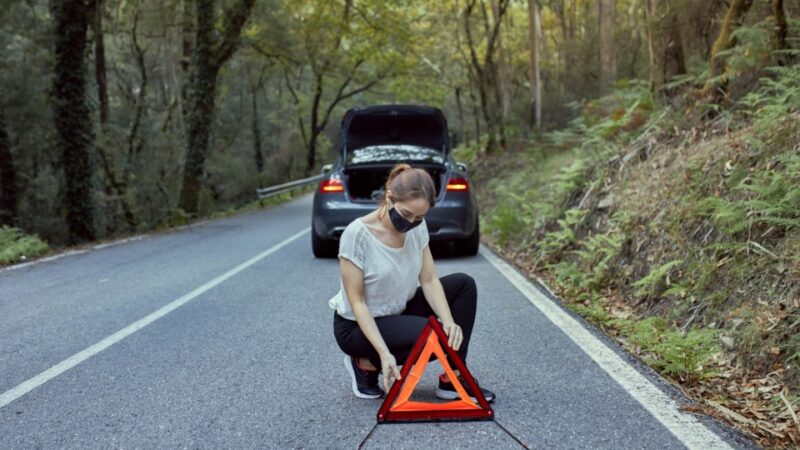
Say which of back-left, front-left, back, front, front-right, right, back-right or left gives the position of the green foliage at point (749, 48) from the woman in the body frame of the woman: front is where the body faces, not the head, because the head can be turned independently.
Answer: left

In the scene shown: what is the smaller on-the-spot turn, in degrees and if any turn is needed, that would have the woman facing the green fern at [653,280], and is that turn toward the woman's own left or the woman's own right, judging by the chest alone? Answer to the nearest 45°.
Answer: approximately 90° to the woman's own left

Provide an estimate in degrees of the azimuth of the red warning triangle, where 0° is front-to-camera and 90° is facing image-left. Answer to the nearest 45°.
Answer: approximately 0°

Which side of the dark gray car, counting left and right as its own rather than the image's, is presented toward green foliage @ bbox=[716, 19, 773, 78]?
right

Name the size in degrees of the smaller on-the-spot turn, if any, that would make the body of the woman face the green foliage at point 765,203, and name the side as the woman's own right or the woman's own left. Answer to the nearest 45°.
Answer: approximately 90° to the woman's own left

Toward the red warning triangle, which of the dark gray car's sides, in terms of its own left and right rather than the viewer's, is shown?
back

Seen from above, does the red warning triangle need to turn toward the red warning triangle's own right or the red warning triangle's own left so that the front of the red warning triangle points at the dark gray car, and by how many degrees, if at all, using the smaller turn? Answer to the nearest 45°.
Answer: approximately 180°

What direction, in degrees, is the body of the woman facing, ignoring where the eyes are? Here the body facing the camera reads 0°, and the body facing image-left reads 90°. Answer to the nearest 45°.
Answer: approximately 315°

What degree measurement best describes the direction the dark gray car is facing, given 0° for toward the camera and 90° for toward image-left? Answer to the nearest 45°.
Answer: approximately 180°

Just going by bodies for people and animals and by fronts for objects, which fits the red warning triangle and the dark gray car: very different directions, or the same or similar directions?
very different directions

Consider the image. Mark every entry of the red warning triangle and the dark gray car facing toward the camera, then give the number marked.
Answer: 1

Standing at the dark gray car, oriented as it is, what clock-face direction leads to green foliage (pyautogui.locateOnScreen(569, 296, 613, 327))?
The green foliage is roughly at 5 o'clock from the dark gray car.

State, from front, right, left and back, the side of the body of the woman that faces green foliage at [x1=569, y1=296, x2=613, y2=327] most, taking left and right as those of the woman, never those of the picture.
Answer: left

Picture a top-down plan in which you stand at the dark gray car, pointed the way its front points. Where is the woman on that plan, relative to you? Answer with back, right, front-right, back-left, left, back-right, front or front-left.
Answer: back
